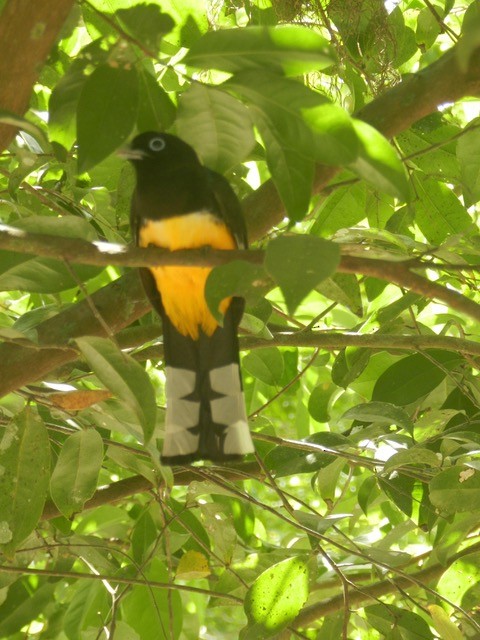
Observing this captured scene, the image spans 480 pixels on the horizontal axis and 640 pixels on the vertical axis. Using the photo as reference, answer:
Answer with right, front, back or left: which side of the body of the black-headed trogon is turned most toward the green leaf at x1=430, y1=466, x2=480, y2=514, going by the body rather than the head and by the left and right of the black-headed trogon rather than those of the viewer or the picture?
left

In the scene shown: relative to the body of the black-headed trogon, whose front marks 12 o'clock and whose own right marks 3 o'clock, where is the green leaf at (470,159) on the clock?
The green leaf is roughly at 8 o'clock from the black-headed trogon.

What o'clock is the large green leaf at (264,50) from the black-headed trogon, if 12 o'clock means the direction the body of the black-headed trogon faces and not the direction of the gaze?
The large green leaf is roughly at 10 o'clock from the black-headed trogon.

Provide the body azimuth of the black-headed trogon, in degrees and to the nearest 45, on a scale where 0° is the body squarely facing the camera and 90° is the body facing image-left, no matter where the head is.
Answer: approximately 45°

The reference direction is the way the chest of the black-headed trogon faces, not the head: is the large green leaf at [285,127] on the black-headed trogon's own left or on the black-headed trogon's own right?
on the black-headed trogon's own left
